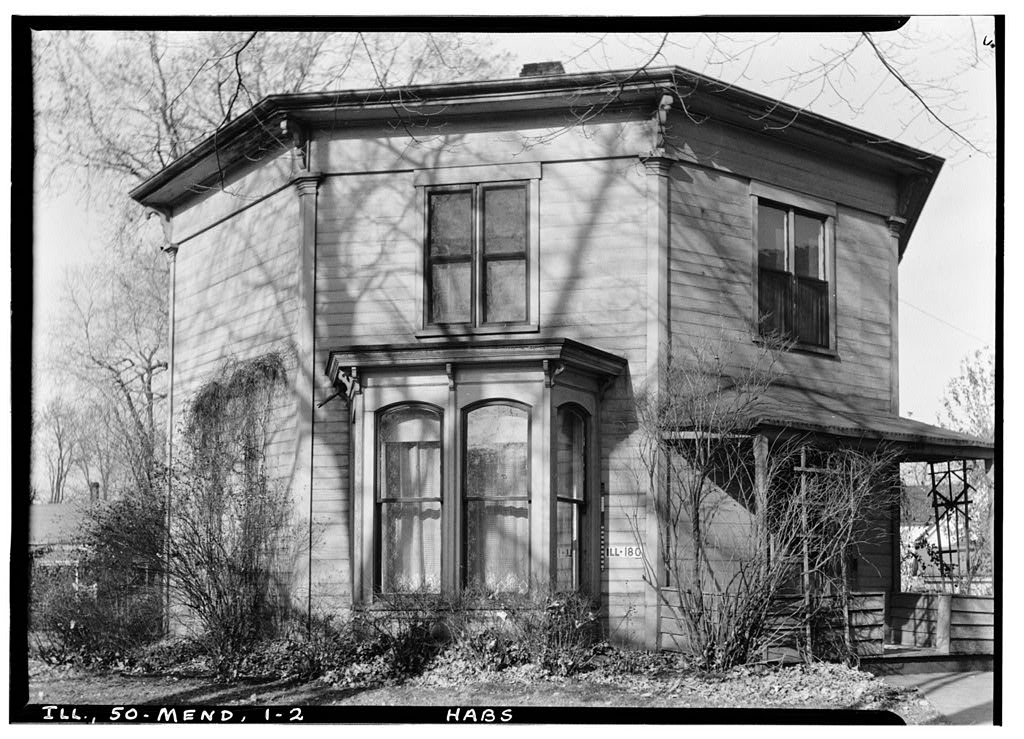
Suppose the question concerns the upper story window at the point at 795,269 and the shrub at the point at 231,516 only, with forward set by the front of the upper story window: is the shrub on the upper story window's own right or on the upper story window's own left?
on the upper story window's own right

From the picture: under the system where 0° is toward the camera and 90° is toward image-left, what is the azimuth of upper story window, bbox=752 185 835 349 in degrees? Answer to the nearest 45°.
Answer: approximately 315°

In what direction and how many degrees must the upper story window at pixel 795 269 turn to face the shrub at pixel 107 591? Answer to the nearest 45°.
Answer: approximately 90° to its right
